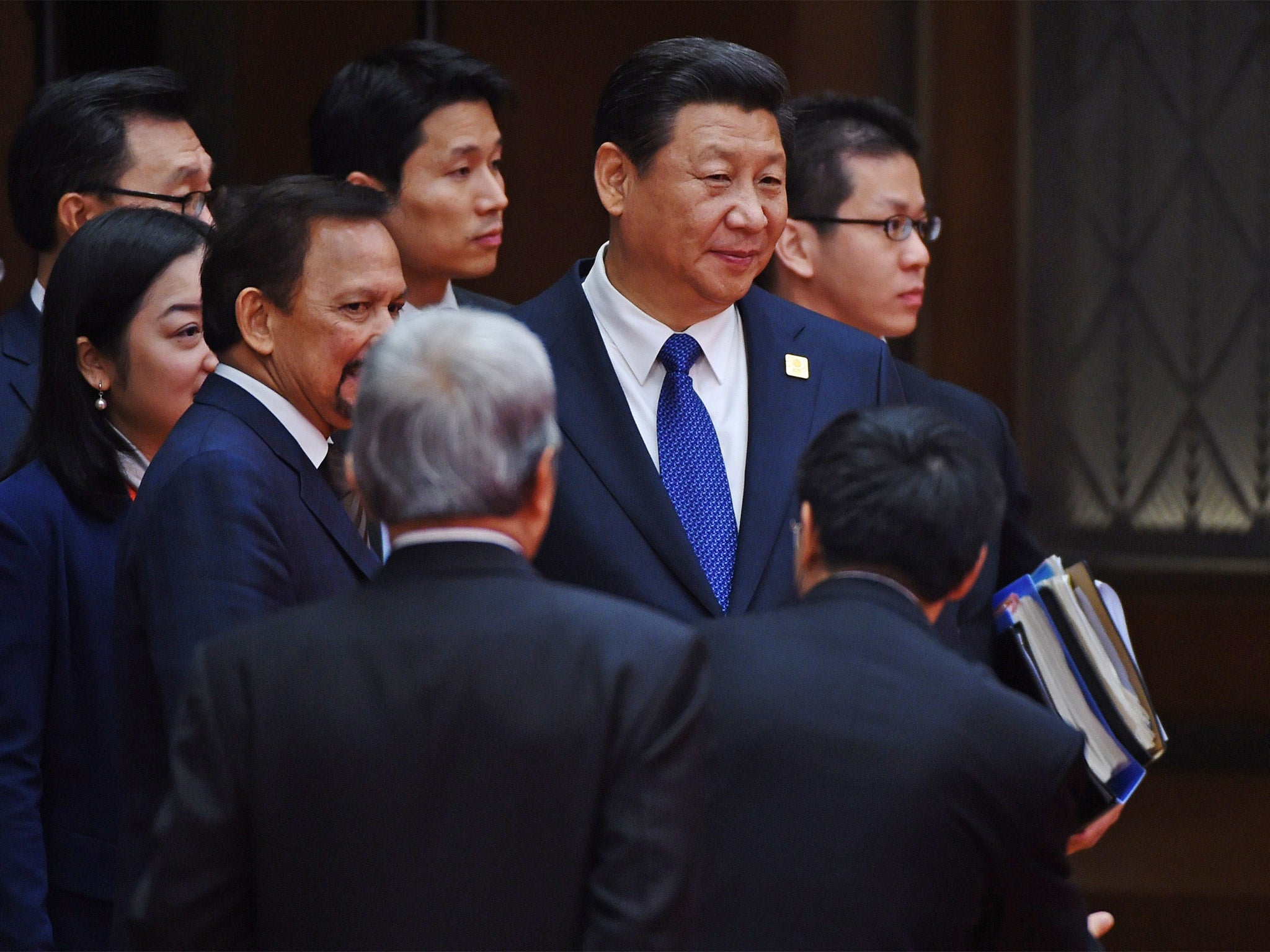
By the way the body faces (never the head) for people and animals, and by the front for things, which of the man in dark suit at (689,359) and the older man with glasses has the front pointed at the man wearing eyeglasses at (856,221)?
the older man with glasses

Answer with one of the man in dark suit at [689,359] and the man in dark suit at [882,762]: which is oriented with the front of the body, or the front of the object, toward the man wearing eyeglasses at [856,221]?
the man in dark suit at [882,762]

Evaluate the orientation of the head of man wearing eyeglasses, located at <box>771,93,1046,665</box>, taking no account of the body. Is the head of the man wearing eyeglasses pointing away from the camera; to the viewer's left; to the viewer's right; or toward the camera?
to the viewer's right

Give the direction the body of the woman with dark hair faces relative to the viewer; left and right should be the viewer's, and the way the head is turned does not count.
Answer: facing to the right of the viewer

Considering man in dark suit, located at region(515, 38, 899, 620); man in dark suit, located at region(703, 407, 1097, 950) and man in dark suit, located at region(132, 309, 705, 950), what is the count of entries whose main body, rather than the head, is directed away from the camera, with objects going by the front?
2

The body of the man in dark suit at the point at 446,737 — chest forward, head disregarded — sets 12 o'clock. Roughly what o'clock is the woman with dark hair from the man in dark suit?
The woman with dark hair is roughly at 11 o'clock from the man in dark suit.

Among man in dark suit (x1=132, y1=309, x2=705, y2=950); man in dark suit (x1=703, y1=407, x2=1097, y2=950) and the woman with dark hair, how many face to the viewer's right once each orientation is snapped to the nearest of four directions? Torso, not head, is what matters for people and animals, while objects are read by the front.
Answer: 1

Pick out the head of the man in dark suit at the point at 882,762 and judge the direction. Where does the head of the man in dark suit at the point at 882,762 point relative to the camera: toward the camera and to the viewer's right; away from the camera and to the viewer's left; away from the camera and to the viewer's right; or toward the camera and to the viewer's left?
away from the camera and to the viewer's left

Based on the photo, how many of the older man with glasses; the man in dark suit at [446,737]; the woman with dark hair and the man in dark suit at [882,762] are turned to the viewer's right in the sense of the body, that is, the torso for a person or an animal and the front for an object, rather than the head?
2

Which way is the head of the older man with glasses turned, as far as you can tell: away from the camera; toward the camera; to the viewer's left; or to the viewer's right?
to the viewer's right

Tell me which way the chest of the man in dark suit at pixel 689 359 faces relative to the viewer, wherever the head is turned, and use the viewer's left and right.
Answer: facing the viewer and to the right of the viewer

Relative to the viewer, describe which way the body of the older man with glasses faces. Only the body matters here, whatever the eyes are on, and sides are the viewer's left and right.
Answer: facing to the right of the viewer

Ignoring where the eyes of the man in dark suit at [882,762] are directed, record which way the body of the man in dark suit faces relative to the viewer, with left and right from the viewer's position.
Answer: facing away from the viewer

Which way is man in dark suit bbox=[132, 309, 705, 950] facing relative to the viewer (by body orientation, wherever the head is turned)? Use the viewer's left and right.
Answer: facing away from the viewer

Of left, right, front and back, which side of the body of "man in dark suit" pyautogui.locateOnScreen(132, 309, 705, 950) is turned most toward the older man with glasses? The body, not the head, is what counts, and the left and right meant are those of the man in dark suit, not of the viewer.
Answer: front

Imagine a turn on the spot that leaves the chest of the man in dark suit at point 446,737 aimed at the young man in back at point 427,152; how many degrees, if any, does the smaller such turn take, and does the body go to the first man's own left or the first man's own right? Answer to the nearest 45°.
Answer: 0° — they already face them
